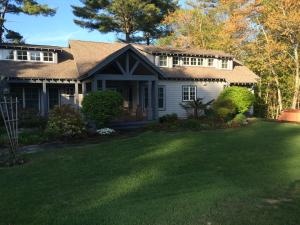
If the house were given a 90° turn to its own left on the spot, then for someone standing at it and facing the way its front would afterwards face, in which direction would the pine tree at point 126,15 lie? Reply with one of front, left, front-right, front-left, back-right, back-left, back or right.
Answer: left

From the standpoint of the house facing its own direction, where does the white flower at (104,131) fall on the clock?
The white flower is roughly at 12 o'clock from the house.

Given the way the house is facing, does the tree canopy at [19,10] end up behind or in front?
behind

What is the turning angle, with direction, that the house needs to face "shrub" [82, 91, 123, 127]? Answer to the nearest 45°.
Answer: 0° — it already faces it

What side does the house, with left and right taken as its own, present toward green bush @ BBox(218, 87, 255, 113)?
left

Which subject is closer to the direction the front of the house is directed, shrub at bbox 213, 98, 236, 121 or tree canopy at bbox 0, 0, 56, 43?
the shrub

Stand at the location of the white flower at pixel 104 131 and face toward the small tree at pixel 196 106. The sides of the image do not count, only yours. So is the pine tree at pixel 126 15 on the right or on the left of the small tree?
left

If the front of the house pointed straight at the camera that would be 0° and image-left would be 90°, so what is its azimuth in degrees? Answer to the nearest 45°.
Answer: approximately 0°

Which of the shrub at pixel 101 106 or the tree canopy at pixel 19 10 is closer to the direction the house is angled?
the shrub

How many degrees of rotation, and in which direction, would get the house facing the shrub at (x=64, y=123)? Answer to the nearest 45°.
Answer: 0° — it already faces it
